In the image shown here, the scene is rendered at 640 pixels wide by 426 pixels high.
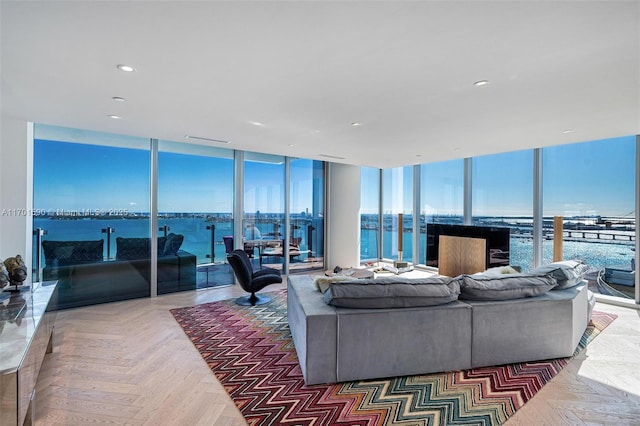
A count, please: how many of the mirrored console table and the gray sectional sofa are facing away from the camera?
1

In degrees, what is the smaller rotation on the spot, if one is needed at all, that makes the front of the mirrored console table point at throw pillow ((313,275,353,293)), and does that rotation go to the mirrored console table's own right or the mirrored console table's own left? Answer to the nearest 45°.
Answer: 0° — it already faces it

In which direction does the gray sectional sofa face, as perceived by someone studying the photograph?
facing away from the viewer

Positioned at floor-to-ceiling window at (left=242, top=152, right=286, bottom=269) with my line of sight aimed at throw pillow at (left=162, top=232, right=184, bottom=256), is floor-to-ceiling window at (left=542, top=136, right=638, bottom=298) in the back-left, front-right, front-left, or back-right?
back-left

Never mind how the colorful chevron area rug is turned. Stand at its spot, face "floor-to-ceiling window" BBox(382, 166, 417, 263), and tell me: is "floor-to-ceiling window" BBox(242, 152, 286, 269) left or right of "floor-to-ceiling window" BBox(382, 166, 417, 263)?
left

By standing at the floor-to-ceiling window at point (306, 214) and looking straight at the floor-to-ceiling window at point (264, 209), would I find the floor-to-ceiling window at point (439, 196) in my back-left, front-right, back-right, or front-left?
back-left

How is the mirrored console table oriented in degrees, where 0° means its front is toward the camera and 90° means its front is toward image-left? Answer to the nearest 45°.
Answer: approximately 270°

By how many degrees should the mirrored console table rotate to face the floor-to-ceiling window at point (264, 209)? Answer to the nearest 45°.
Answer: approximately 45° to its left

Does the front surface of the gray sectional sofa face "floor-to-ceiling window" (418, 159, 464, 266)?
yes

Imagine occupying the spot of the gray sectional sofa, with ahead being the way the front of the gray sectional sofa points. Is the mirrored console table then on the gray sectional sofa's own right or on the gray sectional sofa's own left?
on the gray sectional sofa's own left

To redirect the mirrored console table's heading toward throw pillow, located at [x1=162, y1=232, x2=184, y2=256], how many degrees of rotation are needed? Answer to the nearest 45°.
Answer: approximately 45° to its left

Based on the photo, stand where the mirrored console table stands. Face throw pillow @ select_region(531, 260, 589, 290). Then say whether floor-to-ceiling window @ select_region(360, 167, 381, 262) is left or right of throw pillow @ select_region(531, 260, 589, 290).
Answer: left
